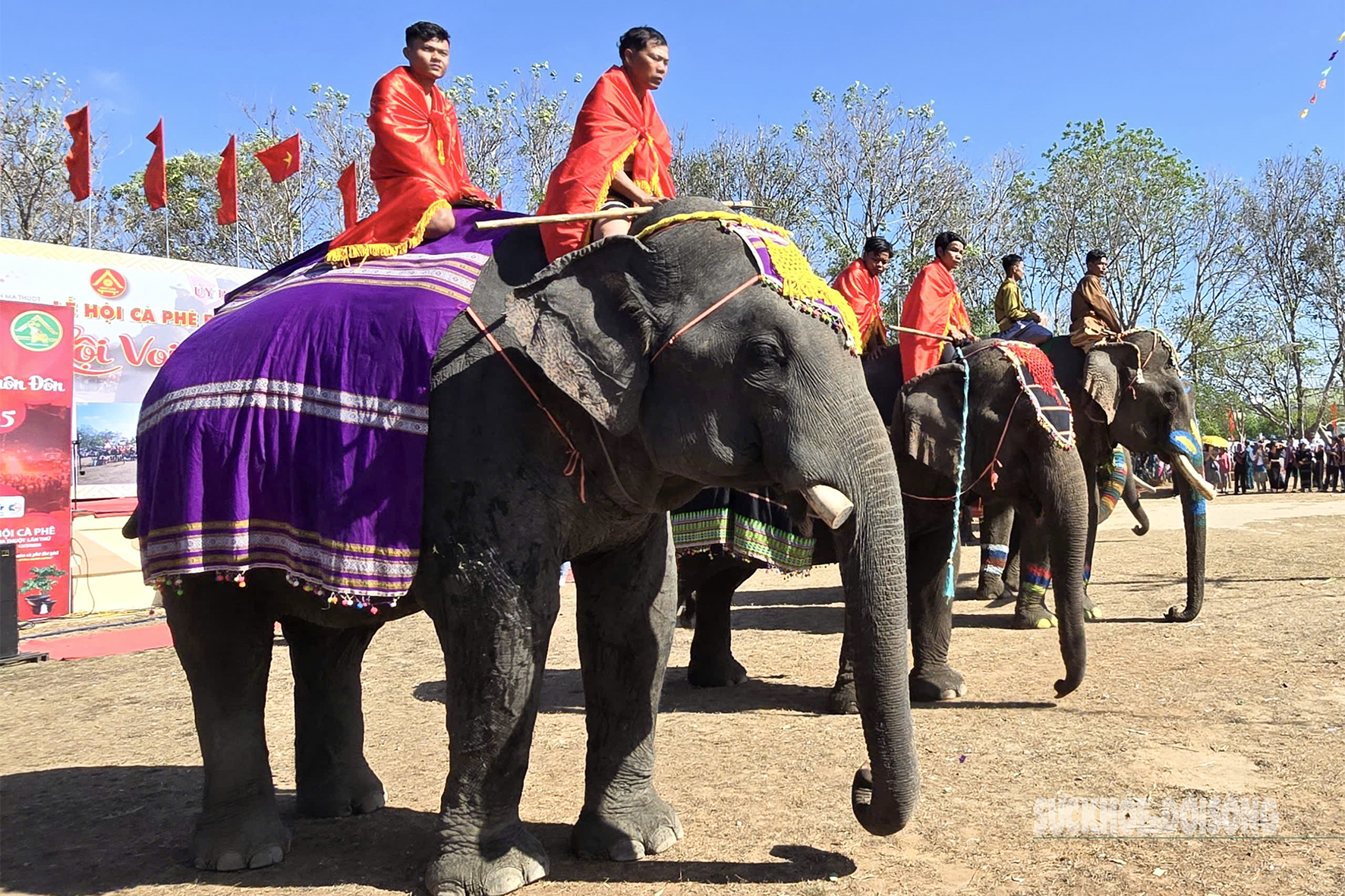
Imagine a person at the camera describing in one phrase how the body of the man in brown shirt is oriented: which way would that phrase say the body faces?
to the viewer's right

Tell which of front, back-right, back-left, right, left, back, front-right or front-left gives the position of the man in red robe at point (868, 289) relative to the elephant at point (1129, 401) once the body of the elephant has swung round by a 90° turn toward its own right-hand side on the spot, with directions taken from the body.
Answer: front-right

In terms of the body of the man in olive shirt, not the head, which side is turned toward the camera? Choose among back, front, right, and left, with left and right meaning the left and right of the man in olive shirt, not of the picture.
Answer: right

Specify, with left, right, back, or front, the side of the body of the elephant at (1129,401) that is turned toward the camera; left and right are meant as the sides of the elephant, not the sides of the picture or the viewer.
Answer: right

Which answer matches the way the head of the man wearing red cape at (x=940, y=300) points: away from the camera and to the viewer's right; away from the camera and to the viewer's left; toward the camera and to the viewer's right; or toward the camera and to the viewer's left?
toward the camera and to the viewer's right

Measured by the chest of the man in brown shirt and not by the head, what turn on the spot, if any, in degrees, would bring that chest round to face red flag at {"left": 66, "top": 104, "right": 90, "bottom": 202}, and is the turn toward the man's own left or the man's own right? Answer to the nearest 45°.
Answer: approximately 180°

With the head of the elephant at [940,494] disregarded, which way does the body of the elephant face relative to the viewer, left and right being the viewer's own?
facing to the right of the viewer

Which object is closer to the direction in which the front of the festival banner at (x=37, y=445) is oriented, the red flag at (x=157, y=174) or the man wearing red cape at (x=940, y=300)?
the man wearing red cape

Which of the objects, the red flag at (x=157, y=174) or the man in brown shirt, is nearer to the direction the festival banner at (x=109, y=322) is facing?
the man in brown shirt

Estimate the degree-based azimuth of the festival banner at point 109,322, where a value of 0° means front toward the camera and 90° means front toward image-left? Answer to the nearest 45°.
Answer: approximately 315°
